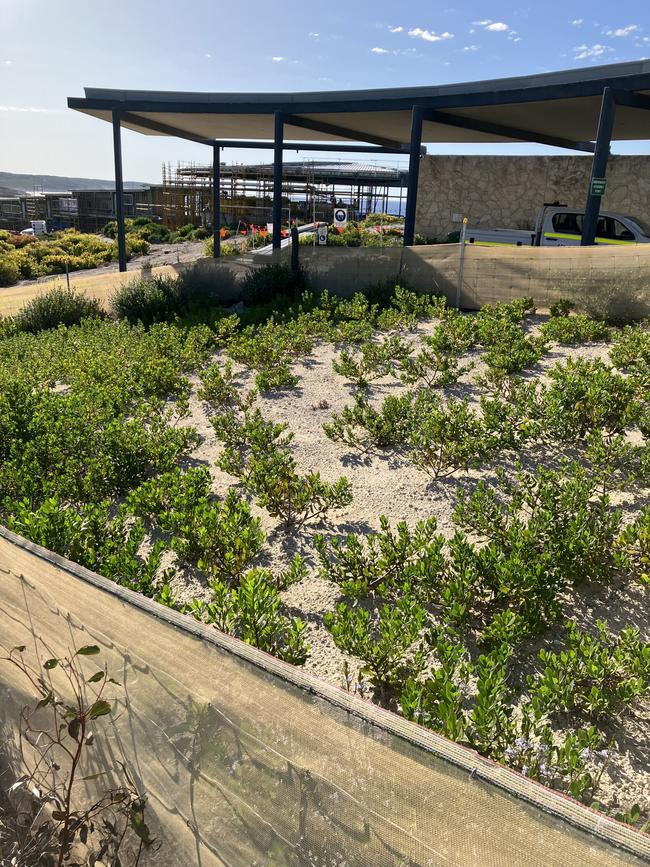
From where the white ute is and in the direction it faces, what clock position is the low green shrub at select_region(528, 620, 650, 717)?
The low green shrub is roughly at 3 o'clock from the white ute.

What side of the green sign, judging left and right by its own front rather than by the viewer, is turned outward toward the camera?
front

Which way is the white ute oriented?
to the viewer's right

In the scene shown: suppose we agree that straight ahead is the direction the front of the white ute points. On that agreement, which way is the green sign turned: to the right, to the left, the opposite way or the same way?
to the right

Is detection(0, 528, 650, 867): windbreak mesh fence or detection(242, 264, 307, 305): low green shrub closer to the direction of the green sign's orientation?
the windbreak mesh fence

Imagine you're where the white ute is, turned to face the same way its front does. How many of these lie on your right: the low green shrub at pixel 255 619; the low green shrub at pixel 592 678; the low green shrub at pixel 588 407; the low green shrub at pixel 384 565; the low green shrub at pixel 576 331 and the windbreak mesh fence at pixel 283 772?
6

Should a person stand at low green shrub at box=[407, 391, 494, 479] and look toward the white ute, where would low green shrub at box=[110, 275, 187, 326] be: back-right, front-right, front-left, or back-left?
front-left

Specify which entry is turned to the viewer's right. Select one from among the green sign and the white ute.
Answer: the white ute

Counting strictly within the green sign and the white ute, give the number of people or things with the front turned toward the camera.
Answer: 1

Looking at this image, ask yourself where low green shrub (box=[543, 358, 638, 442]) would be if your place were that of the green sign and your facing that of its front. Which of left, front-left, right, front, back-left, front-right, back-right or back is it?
front

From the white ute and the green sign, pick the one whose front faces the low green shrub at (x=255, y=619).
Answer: the green sign

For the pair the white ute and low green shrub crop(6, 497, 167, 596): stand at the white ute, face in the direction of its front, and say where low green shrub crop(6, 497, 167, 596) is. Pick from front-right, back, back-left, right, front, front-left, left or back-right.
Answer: right

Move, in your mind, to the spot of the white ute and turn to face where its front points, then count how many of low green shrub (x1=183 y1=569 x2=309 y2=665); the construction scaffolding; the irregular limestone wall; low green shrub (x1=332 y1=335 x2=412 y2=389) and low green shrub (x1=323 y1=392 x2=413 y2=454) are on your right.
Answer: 3

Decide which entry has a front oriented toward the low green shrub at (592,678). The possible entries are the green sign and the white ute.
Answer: the green sign

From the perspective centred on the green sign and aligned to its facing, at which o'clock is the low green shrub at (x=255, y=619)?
The low green shrub is roughly at 12 o'clock from the green sign.

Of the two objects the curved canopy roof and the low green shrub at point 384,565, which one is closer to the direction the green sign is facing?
the low green shrub

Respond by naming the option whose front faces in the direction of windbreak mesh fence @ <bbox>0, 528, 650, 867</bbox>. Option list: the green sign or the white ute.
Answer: the green sign

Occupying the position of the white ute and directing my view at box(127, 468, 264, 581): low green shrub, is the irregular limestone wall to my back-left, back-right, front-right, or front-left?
back-right
